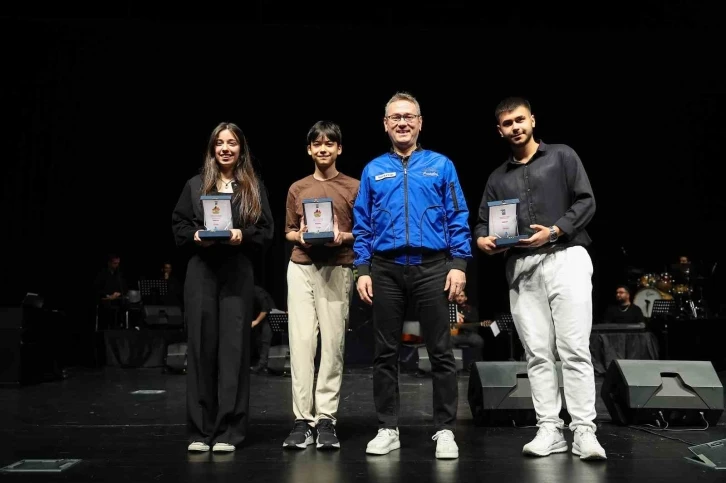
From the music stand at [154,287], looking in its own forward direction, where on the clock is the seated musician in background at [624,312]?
The seated musician in background is roughly at 4 o'clock from the music stand.

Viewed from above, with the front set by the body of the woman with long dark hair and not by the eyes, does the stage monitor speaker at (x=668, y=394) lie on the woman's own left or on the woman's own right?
on the woman's own left

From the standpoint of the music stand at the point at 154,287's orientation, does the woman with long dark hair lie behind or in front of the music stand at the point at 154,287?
behind

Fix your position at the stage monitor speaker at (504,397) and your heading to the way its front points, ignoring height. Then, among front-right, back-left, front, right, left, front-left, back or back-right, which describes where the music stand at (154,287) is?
front-left

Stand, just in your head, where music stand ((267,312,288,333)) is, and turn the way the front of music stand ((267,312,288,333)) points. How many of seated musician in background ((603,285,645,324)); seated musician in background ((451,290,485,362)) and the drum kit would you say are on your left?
0

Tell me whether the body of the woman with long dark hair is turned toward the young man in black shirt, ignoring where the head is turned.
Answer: no

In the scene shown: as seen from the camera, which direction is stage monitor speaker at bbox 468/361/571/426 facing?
away from the camera

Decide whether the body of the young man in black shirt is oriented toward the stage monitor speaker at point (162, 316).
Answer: no

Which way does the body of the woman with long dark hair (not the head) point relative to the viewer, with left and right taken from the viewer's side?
facing the viewer

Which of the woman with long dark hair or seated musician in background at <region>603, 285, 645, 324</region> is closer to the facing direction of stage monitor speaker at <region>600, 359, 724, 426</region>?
the seated musician in background

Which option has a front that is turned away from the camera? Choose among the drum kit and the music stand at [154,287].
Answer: the music stand

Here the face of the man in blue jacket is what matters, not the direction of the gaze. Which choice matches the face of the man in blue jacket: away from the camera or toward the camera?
toward the camera

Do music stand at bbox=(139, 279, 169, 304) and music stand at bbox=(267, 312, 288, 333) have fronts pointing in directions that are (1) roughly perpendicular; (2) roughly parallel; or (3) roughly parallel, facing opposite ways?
roughly parallel

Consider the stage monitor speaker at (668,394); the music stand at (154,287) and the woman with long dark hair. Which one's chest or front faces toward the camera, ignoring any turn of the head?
the woman with long dark hair

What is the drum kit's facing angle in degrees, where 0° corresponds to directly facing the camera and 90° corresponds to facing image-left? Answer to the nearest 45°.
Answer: approximately 45°

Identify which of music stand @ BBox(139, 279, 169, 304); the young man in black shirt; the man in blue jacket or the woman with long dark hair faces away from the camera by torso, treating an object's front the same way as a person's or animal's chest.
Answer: the music stand

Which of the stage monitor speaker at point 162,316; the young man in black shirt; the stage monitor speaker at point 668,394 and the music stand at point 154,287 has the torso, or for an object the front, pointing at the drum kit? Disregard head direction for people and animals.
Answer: the stage monitor speaker at point 668,394

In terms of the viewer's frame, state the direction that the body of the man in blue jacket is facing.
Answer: toward the camera

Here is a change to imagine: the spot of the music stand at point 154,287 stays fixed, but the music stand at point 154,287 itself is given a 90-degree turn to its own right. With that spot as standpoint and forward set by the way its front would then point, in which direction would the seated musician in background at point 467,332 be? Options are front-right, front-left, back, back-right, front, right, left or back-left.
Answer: front-right

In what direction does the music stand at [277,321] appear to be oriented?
away from the camera
